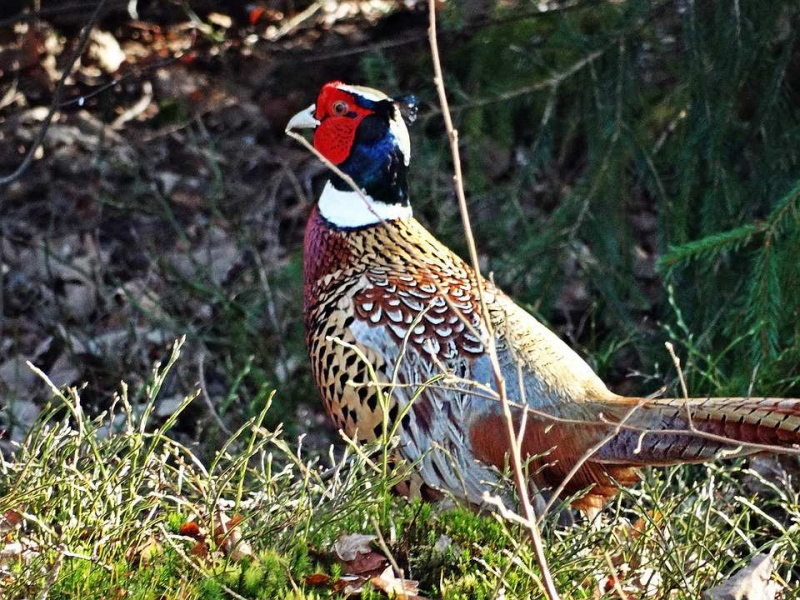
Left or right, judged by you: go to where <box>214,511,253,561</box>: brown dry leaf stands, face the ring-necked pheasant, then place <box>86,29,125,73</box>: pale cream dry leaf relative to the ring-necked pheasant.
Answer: left

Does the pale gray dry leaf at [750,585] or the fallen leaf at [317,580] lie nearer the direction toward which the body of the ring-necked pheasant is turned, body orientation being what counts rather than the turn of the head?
the fallen leaf

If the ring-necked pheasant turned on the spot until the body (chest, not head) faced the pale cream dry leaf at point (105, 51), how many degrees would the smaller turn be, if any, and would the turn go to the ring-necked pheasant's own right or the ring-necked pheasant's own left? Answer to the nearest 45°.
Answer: approximately 45° to the ring-necked pheasant's own right

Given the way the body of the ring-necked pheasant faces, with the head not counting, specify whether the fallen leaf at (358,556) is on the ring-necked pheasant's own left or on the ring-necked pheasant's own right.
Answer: on the ring-necked pheasant's own left

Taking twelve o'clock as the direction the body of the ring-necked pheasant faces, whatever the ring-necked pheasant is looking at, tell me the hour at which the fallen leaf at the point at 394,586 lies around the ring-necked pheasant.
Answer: The fallen leaf is roughly at 9 o'clock from the ring-necked pheasant.

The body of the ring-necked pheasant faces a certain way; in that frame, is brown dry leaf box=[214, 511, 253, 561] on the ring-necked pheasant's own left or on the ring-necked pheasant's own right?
on the ring-necked pheasant's own left

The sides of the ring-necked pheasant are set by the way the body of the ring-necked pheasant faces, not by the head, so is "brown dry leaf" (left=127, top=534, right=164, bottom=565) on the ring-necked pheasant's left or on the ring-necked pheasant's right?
on the ring-necked pheasant's left

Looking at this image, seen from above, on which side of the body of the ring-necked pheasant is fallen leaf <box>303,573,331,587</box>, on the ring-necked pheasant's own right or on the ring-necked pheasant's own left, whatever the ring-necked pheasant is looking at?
on the ring-necked pheasant's own left

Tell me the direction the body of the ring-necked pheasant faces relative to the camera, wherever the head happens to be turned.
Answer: to the viewer's left

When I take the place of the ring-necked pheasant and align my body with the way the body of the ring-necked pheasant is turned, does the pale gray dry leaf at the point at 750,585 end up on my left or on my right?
on my left
